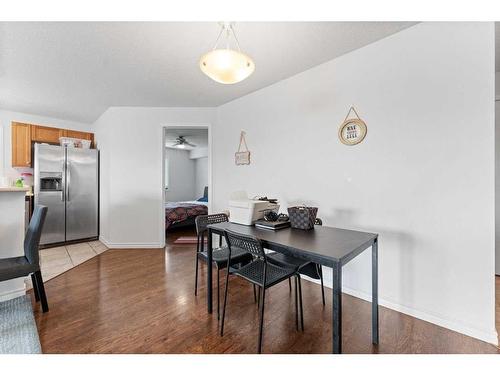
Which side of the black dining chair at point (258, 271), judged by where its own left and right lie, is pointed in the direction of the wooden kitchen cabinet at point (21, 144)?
left

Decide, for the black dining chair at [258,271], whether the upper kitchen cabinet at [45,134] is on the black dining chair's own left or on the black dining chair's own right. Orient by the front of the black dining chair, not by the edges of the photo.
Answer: on the black dining chair's own left

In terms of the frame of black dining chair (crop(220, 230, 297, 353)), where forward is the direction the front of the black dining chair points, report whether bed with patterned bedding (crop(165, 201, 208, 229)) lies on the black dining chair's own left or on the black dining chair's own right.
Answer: on the black dining chair's own left

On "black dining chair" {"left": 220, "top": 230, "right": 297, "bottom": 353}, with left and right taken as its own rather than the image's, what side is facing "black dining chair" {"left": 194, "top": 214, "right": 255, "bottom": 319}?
left

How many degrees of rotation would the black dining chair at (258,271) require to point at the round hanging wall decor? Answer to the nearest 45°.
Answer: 0° — it already faces it

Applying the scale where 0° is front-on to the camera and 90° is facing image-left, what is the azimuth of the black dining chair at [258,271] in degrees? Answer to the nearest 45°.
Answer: approximately 225°

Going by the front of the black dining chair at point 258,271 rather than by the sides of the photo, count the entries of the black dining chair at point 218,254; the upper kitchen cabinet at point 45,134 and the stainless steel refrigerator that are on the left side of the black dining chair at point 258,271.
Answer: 3

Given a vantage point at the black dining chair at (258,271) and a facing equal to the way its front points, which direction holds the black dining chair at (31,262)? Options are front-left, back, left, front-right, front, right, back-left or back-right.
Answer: back-left
